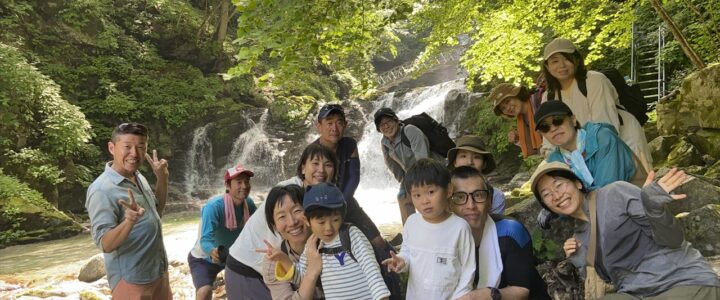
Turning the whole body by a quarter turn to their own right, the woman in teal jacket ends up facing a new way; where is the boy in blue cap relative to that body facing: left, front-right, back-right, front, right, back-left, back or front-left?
left

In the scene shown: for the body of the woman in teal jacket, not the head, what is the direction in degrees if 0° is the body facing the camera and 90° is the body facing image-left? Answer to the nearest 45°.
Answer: approximately 45°

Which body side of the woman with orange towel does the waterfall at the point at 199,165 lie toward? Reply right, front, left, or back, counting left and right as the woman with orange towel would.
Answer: right

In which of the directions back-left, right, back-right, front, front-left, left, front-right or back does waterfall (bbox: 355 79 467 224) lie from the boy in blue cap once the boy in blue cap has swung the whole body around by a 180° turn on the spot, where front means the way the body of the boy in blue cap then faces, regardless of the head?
front

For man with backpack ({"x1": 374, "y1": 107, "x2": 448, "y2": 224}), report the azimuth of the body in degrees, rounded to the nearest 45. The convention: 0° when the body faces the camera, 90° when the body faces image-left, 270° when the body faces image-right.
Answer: approximately 45°

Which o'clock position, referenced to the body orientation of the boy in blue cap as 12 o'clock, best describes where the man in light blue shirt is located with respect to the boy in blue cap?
The man in light blue shirt is roughly at 4 o'clock from the boy in blue cap.

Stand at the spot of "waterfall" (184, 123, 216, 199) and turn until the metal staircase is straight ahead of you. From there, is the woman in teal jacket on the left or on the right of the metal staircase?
right

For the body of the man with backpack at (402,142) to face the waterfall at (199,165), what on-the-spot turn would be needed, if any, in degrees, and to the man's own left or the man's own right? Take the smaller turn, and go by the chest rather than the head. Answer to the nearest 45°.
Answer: approximately 90° to the man's own right
